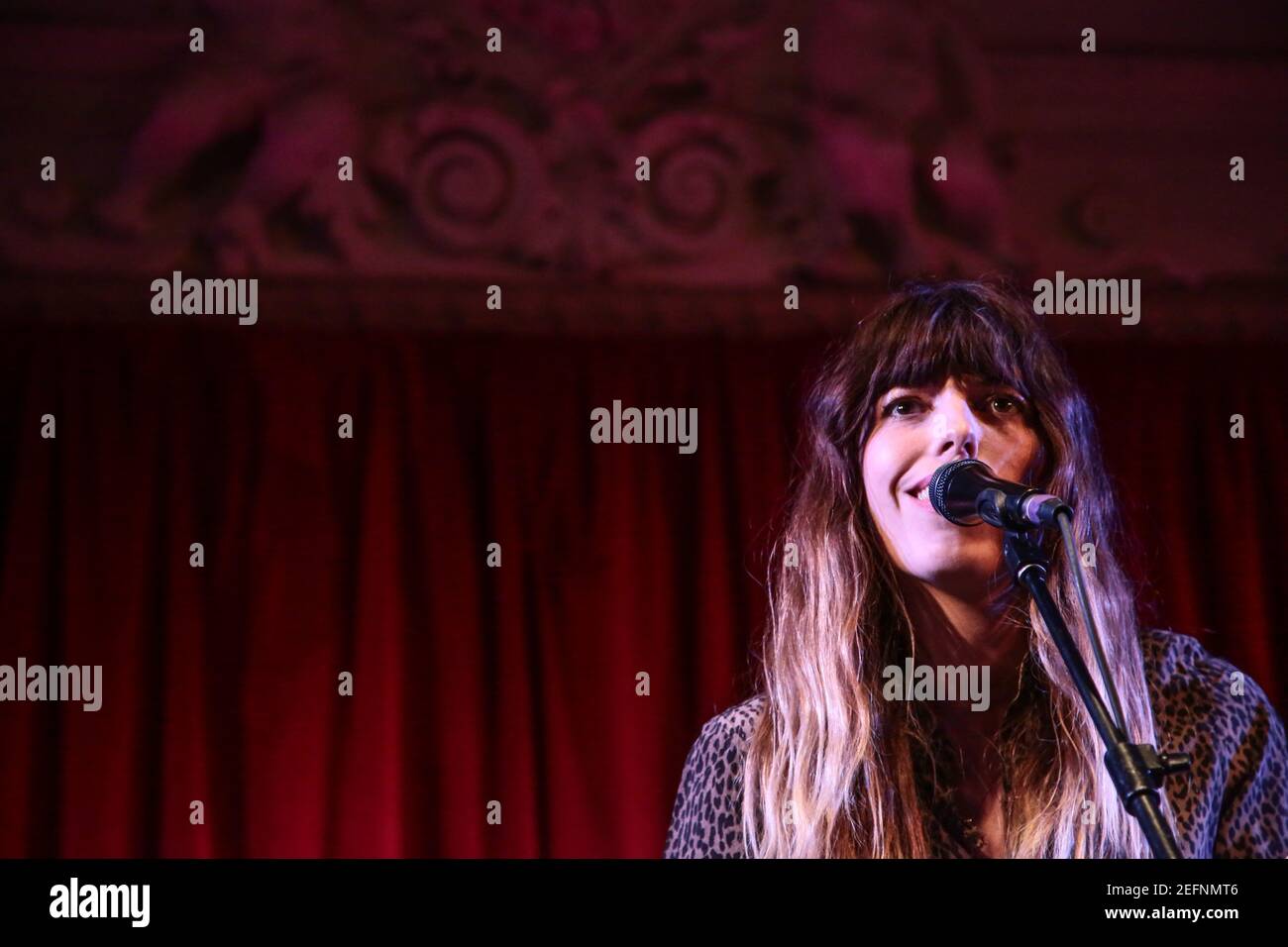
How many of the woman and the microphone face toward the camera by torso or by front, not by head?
1

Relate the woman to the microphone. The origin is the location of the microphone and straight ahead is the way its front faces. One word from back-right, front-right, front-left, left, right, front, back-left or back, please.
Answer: front-right

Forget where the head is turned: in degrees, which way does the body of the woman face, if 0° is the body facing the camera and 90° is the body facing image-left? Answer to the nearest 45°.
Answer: approximately 0°

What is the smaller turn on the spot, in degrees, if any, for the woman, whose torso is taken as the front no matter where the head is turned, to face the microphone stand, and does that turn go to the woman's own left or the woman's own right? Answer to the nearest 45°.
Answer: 0° — they already face it

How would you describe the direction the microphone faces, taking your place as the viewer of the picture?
facing away from the viewer and to the left of the viewer

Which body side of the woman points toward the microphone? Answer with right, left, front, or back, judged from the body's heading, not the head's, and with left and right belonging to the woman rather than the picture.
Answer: front
